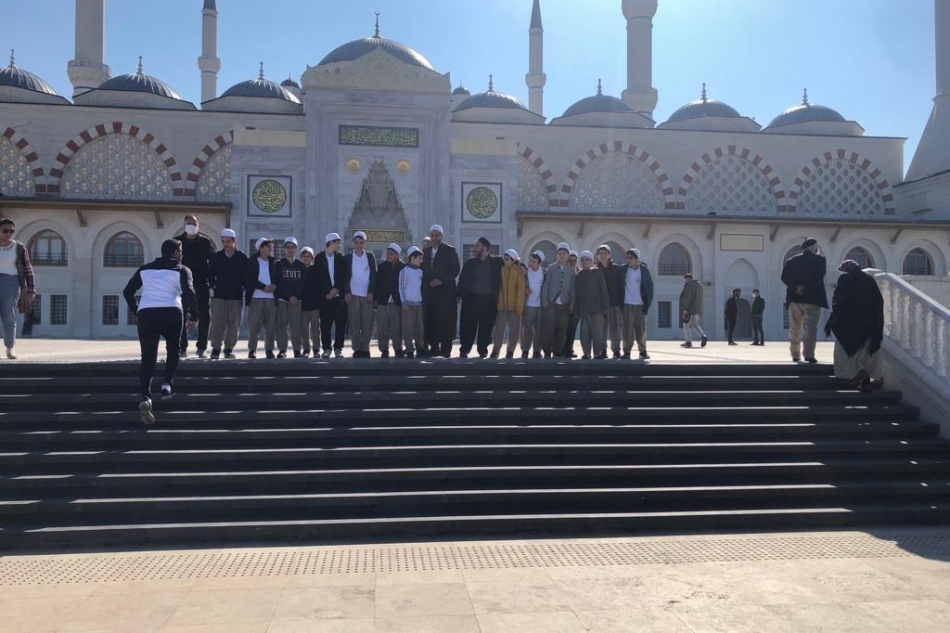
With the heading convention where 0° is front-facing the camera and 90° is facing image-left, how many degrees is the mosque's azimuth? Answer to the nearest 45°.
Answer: approximately 0°

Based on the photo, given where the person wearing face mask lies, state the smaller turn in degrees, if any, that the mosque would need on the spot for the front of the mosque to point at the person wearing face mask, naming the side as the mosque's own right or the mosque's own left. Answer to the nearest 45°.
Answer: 0° — it already faces them

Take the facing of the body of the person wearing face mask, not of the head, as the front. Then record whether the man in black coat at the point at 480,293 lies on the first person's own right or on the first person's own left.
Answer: on the first person's own left

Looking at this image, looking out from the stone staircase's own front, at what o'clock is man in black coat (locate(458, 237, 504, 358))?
The man in black coat is roughly at 6 o'clock from the stone staircase.

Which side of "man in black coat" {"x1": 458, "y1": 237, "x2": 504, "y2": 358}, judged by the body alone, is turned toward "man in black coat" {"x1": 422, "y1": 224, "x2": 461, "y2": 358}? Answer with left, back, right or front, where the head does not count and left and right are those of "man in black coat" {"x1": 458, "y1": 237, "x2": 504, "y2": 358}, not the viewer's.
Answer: right

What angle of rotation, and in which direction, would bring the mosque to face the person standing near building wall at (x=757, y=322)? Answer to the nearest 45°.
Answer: approximately 45° to its left

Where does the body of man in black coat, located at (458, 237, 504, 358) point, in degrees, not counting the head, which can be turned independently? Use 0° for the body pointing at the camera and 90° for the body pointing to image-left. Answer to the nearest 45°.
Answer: approximately 0°

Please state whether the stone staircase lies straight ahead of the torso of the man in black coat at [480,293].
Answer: yes

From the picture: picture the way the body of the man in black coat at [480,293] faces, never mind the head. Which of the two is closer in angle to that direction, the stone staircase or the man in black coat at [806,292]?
the stone staircase

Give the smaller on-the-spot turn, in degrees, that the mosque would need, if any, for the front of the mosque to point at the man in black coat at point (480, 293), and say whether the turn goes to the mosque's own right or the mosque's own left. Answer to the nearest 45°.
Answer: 0° — it already faces them
